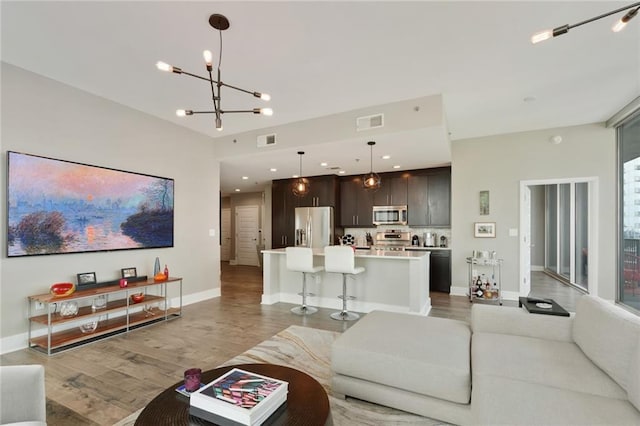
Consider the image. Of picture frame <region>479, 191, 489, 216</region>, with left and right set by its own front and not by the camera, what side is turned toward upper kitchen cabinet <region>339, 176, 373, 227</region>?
right

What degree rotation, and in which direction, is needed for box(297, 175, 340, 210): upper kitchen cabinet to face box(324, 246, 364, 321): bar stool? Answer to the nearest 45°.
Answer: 0° — it already faces it

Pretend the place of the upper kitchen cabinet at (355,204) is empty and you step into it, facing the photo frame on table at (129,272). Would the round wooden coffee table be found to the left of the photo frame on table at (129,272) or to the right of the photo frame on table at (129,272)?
left

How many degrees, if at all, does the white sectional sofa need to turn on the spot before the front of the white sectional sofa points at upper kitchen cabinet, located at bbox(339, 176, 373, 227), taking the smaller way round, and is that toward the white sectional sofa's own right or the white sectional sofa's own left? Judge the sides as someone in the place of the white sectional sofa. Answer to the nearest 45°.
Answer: approximately 45° to the white sectional sofa's own right

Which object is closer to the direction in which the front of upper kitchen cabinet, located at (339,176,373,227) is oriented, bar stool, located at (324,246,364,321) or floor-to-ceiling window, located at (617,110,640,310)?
the bar stool

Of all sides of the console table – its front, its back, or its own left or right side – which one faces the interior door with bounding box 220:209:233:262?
left
